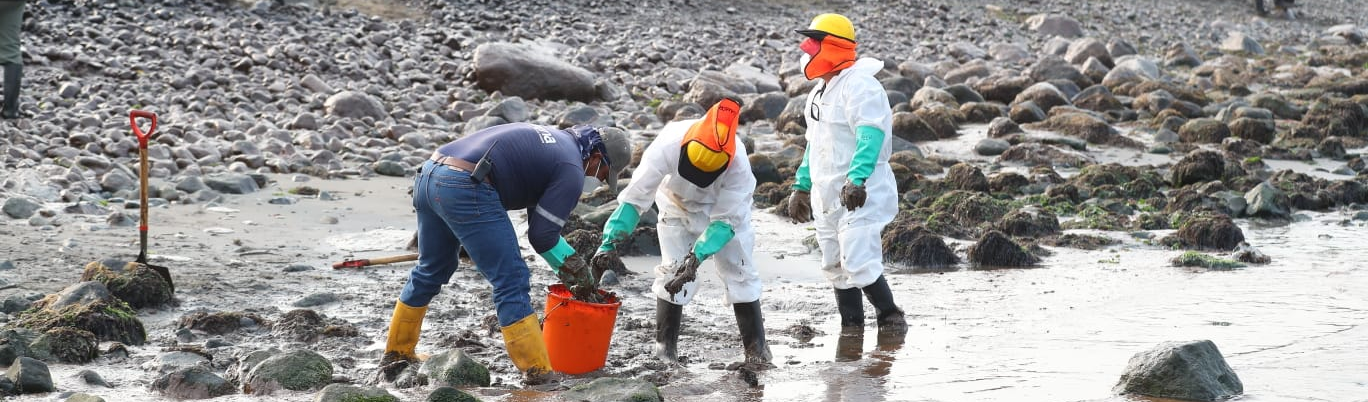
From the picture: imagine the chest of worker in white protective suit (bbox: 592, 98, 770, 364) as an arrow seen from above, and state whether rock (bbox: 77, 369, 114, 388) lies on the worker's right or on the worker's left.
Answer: on the worker's right

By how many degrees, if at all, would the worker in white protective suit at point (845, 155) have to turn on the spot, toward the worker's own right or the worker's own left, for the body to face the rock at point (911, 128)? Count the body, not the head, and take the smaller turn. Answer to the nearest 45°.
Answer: approximately 135° to the worker's own right

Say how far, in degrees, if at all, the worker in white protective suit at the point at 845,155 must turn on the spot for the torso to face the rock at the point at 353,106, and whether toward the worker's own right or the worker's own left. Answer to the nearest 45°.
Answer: approximately 90° to the worker's own right

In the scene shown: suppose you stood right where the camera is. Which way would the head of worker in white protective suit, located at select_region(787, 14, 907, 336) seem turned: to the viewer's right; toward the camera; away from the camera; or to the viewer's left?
to the viewer's left

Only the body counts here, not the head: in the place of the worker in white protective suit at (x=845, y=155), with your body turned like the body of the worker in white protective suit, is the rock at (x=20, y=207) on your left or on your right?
on your right

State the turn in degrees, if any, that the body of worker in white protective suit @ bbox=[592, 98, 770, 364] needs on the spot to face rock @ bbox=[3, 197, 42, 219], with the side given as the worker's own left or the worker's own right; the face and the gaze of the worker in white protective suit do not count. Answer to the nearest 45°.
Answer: approximately 135° to the worker's own right

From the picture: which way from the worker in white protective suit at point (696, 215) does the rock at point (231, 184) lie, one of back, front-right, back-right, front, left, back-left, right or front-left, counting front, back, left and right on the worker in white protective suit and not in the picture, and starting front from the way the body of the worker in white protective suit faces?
back-right
